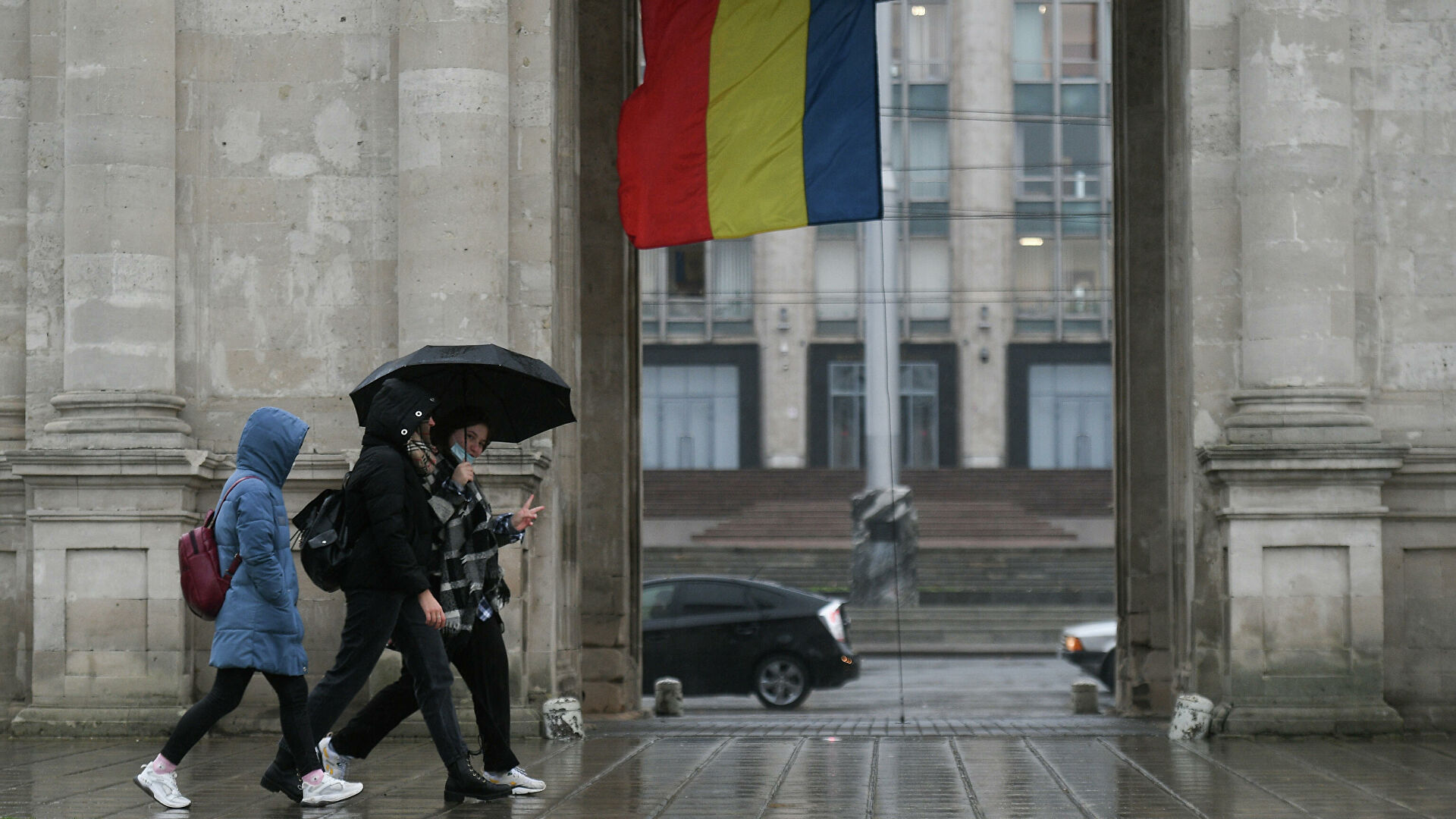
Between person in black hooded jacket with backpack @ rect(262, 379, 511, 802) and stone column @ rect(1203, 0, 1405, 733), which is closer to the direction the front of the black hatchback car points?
the person in black hooded jacket with backpack

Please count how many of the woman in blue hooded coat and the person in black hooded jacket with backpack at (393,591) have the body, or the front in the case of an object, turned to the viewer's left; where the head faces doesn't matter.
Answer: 0

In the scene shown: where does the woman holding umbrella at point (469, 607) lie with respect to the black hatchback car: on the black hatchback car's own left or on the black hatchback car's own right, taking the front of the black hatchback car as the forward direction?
on the black hatchback car's own left

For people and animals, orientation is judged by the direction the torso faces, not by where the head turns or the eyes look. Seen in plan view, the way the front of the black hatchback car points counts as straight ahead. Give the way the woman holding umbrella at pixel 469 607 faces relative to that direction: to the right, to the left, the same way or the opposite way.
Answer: the opposite way

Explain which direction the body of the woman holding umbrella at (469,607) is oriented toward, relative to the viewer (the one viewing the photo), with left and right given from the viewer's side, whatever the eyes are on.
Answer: facing to the right of the viewer

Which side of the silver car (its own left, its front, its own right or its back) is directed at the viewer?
left

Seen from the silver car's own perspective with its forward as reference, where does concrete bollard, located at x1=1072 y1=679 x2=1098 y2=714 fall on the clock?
The concrete bollard is roughly at 9 o'clock from the silver car.

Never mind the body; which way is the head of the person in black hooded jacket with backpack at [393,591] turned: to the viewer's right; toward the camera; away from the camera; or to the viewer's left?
to the viewer's right

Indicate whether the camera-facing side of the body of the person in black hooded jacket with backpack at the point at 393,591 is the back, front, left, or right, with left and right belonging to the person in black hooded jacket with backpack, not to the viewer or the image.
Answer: right

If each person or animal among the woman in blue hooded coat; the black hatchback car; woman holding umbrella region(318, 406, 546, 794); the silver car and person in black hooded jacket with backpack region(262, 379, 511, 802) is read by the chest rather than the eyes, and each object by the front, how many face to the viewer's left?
2

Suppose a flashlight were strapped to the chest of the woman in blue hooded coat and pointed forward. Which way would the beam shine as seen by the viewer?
to the viewer's right
